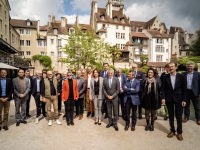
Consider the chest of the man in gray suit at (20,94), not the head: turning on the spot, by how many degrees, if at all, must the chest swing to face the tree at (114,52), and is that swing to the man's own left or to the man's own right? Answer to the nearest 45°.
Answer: approximately 135° to the man's own left

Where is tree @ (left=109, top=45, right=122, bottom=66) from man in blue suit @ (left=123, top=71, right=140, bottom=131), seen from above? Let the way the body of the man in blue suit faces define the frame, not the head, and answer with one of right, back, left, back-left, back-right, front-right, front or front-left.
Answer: back-right

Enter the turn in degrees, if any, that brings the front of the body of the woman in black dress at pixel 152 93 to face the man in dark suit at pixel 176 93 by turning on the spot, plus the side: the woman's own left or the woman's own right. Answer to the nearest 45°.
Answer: approximately 90° to the woman's own left

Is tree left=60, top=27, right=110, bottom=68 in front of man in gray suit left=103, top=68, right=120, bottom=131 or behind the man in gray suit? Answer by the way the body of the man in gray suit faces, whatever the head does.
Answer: behind

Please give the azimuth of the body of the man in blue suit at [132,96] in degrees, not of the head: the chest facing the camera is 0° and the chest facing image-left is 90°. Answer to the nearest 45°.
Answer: approximately 45°

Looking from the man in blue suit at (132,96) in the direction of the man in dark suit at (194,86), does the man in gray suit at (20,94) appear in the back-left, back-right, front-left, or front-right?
back-left

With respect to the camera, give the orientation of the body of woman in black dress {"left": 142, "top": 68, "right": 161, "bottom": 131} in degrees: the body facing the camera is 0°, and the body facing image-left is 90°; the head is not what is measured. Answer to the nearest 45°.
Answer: approximately 0°

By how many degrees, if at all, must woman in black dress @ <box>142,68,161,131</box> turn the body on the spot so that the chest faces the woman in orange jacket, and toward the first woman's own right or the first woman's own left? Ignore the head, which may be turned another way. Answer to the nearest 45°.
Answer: approximately 90° to the first woman's own right

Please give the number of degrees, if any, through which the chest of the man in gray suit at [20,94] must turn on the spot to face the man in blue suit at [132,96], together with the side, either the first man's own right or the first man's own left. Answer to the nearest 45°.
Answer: approximately 45° to the first man's own left

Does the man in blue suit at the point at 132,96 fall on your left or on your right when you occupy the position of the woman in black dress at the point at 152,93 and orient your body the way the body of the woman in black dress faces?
on your right

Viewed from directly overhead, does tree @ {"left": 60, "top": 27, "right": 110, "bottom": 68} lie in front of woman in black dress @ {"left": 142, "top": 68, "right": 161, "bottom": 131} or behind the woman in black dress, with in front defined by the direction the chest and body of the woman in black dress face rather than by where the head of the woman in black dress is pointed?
behind
